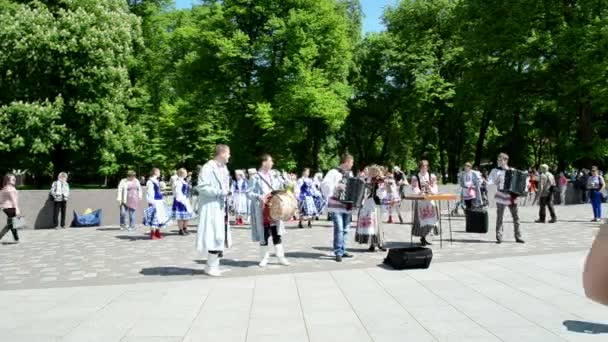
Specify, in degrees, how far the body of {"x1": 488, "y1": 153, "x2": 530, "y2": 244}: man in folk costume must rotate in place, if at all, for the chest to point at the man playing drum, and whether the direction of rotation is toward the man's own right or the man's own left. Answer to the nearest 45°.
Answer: approximately 90° to the man's own right

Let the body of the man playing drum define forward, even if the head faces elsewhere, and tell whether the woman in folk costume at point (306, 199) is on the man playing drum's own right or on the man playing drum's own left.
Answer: on the man playing drum's own left

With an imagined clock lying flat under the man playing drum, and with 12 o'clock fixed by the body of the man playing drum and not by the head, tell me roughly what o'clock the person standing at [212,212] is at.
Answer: The person standing is roughly at 3 o'clock from the man playing drum.

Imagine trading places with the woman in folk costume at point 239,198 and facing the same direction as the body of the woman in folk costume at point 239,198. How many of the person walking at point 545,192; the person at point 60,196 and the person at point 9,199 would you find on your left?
1

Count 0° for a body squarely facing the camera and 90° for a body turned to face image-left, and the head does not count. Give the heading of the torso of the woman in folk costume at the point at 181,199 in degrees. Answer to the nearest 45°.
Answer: approximately 315°

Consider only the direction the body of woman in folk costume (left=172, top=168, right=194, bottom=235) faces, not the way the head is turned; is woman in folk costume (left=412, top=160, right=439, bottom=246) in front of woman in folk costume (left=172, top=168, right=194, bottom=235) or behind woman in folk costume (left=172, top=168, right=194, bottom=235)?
in front

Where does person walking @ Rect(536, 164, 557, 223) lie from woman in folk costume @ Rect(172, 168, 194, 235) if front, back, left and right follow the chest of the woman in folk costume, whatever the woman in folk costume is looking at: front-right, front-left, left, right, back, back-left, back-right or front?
front-left

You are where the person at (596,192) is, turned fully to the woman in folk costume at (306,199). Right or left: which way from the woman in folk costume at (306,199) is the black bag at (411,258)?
left

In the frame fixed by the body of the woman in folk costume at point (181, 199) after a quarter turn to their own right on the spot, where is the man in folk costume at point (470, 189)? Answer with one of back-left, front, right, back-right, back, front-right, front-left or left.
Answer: back-left

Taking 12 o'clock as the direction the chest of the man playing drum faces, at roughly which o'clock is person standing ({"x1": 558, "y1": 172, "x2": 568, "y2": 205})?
The person standing is roughly at 9 o'clock from the man playing drum.

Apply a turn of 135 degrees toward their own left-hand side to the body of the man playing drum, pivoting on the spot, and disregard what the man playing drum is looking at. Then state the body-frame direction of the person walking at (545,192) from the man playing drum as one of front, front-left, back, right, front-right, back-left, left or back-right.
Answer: front-right
